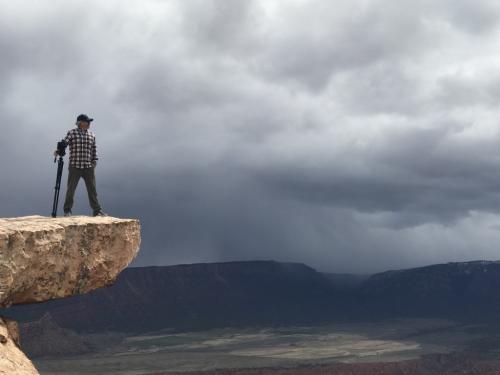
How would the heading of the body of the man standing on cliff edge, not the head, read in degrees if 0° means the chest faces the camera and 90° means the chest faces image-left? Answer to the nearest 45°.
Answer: approximately 315°
